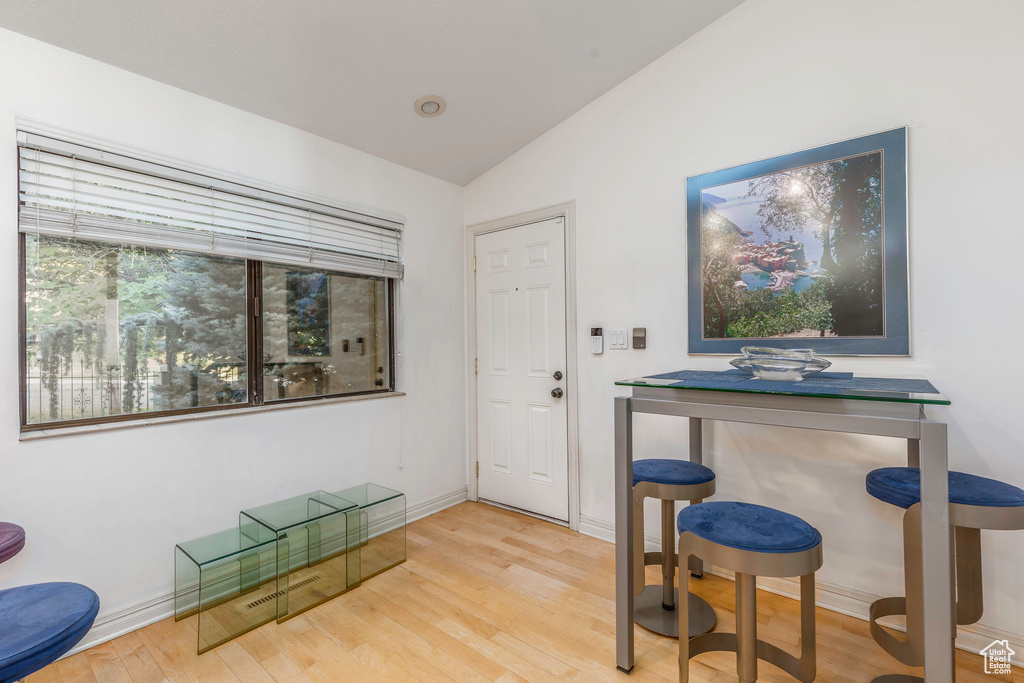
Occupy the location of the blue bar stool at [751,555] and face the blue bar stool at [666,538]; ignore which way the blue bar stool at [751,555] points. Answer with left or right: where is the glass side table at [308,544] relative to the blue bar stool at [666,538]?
left

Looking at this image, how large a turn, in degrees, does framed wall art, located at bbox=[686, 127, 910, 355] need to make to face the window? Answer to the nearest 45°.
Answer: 0° — it already faces it

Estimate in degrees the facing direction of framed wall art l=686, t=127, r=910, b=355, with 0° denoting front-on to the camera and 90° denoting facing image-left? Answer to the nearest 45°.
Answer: approximately 45°

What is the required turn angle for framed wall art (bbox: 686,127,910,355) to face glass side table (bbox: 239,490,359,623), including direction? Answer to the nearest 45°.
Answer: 0° — it already faces it

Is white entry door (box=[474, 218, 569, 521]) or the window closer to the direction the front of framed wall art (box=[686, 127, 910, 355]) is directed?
the window
